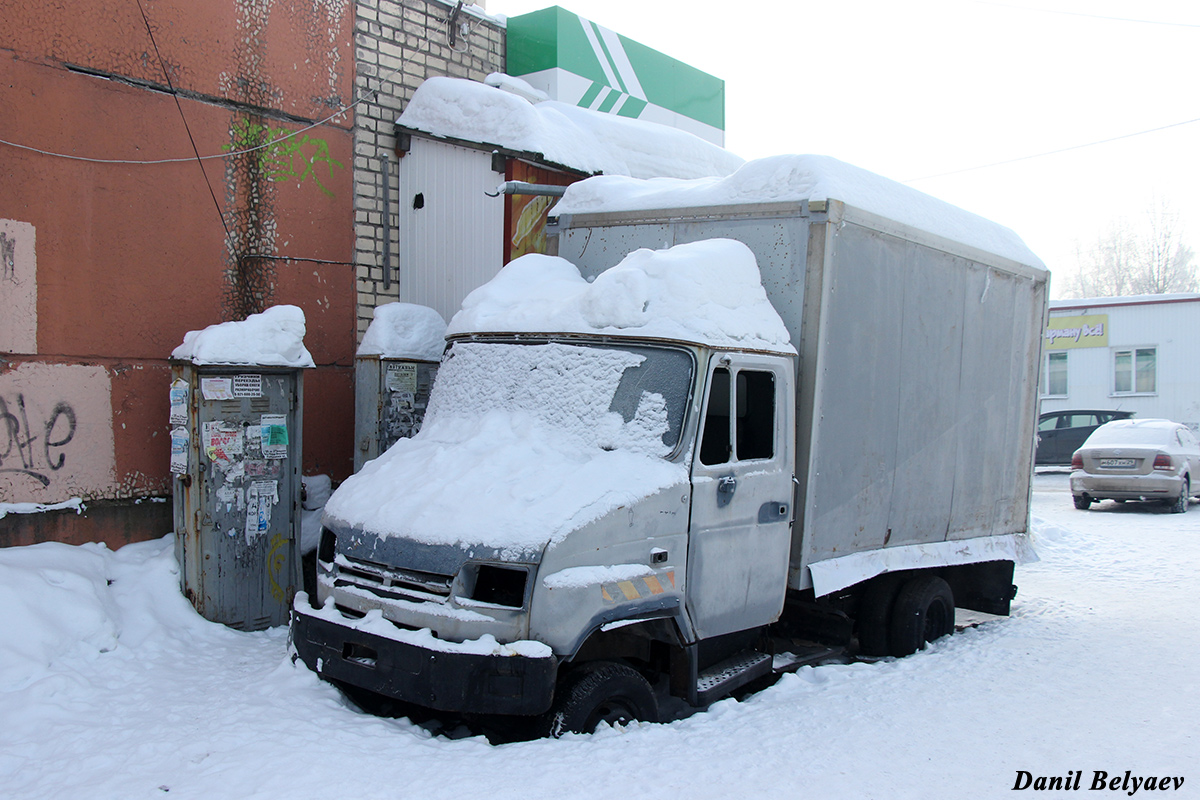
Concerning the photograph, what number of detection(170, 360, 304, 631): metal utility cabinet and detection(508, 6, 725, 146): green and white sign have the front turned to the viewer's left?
0

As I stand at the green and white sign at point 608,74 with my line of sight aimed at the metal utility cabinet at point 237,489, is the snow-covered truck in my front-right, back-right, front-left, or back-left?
front-left

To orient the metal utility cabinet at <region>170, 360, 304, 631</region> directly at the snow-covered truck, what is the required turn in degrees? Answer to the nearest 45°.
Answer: approximately 45° to its left

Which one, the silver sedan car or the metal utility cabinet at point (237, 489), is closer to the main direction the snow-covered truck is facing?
the metal utility cabinet

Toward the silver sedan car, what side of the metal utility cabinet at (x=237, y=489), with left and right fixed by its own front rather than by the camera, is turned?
left

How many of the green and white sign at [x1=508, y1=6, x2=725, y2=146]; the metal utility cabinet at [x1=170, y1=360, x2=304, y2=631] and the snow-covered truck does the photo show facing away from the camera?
0

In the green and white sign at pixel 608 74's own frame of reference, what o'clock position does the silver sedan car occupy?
The silver sedan car is roughly at 10 o'clock from the green and white sign.

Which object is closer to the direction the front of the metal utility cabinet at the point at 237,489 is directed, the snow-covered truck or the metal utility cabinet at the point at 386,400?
the snow-covered truck

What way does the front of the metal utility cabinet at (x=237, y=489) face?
toward the camera

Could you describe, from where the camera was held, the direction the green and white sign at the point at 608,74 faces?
facing the viewer and to the right of the viewer

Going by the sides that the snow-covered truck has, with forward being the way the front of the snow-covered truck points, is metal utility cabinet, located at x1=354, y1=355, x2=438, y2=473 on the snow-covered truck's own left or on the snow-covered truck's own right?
on the snow-covered truck's own right
